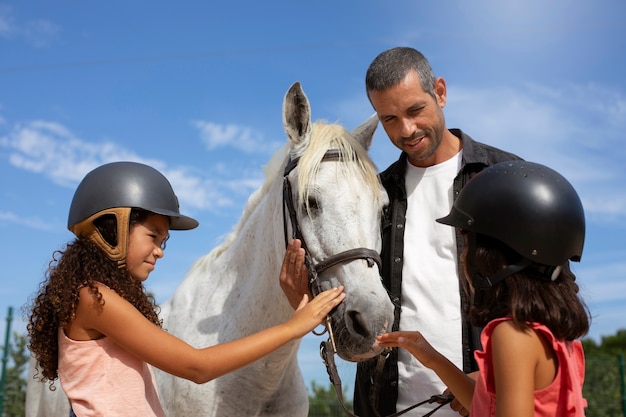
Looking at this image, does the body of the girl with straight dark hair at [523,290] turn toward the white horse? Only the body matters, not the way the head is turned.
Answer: yes

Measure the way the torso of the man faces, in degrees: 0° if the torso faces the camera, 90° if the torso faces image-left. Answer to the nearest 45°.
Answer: approximately 45°

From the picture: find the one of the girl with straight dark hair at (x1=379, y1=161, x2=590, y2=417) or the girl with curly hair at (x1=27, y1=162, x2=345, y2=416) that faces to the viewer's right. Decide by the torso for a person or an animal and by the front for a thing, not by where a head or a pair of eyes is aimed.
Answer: the girl with curly hair at (x1=27, y1=162, x2=345, y2=416)

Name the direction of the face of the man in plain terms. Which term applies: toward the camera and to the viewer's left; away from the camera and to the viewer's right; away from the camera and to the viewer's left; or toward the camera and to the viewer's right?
toward the camera and to the viewer's left

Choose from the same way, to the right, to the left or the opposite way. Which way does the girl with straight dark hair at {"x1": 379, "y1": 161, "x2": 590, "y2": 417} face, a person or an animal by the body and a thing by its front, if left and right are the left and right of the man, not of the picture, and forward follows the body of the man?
to the right

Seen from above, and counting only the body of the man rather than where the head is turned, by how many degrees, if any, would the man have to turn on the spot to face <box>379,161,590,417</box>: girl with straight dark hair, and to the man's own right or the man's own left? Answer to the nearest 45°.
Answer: approximately 45° to the man's own left

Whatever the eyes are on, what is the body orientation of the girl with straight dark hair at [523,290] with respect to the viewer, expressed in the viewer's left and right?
facing away from the viewer and to the left of the viewer

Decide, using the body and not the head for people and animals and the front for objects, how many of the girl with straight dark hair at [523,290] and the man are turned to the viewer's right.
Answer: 0

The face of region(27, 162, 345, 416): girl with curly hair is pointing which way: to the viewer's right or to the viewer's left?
to the viewer's right

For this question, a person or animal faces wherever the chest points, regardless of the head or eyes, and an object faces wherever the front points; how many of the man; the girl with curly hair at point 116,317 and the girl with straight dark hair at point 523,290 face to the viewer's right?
1

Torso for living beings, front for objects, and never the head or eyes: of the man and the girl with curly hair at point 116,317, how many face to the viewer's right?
1

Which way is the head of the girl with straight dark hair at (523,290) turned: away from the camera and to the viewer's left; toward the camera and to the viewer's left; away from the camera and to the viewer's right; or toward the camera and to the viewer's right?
away from the camera and to the viewer's left

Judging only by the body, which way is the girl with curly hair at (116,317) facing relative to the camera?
to the viewer's right
